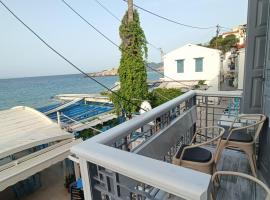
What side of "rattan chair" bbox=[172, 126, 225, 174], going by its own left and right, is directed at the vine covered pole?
right

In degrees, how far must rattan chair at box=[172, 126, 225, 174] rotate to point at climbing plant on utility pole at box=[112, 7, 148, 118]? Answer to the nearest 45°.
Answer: approximately 90° to its right

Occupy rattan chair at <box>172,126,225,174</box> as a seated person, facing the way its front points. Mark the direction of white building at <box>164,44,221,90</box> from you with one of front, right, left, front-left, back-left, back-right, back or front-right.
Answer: back-right

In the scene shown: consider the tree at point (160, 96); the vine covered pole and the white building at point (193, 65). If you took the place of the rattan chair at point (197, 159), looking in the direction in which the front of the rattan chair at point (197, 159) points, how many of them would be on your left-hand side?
0

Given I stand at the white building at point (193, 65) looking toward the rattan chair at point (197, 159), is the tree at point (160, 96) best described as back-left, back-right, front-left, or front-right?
front-right

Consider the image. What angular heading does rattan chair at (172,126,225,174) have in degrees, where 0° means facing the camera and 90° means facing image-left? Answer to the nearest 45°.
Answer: approximately 45°
